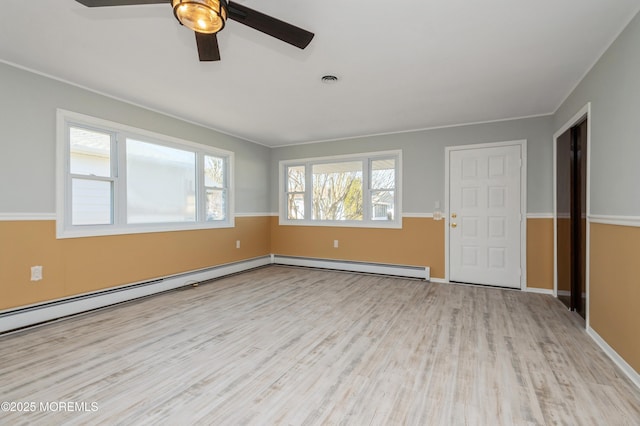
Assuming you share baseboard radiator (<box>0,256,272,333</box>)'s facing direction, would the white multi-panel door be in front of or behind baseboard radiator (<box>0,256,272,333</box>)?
in front

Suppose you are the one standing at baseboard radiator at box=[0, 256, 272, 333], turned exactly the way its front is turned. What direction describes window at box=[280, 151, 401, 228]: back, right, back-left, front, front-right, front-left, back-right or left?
front-left

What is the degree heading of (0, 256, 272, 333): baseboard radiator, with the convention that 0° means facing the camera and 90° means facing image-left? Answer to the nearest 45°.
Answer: approximately 315°

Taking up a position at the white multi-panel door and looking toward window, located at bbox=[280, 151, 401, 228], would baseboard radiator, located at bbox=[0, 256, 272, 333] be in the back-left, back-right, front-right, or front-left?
front-left

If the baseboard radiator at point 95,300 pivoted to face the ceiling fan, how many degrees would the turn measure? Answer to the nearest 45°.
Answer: approximately 45° to its right

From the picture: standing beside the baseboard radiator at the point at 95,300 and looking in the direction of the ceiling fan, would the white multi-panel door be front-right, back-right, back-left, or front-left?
front-left
